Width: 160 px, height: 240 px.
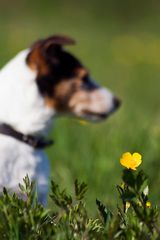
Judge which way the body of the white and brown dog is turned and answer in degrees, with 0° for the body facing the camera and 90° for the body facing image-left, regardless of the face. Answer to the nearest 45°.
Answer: approximately 270°

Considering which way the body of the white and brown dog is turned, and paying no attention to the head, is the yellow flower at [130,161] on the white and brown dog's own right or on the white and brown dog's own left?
on the white and brown dog's own right
